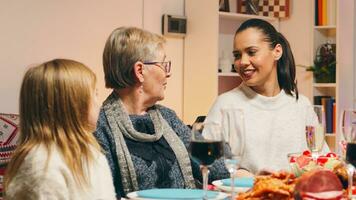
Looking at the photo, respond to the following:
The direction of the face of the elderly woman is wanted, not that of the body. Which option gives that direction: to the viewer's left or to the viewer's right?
to the viewer's right

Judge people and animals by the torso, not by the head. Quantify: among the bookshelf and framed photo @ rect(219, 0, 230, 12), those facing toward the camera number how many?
2

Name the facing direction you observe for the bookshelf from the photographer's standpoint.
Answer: facing the viewer

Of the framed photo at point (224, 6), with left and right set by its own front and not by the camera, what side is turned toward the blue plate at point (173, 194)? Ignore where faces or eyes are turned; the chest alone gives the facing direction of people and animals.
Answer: front

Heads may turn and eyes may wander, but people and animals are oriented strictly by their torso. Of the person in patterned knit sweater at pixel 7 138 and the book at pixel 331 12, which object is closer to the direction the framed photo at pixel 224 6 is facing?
the person in patterned knit sweater

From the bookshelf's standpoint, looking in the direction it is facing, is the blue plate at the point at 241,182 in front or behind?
in front

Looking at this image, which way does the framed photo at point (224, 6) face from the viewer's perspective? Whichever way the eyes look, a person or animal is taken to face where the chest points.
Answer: toward the camera

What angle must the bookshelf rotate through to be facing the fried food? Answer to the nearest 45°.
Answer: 0° — it already faces it

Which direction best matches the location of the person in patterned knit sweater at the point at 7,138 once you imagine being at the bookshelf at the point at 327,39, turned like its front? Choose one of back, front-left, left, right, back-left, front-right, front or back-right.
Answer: front-right

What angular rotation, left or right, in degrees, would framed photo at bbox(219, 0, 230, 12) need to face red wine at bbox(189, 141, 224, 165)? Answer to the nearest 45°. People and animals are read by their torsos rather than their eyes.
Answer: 0° — it already faces it

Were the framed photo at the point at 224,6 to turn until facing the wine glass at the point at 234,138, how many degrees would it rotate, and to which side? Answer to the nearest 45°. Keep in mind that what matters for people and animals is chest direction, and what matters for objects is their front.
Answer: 0° — it already faces it

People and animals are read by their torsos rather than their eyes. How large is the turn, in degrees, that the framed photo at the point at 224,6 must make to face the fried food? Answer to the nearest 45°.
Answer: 0° — it already faces it

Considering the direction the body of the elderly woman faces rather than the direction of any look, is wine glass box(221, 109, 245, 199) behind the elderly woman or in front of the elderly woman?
in front

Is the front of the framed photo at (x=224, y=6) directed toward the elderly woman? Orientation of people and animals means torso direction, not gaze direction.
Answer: yes

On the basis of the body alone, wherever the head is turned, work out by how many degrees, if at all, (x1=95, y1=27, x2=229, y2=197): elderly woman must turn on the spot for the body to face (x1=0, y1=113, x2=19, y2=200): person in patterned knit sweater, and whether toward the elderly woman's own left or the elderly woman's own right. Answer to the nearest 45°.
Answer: approximately 180°

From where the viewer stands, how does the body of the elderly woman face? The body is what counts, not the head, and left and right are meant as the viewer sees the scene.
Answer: facing the viewer and to the right of the viewer
